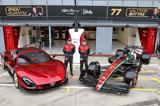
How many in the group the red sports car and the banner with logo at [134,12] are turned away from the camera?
0

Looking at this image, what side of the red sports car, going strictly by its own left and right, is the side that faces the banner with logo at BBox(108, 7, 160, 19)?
left

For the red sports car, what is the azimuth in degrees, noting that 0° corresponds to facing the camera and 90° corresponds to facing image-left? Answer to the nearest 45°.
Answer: approximately 315°

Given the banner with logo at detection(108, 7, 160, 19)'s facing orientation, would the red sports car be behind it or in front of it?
in front

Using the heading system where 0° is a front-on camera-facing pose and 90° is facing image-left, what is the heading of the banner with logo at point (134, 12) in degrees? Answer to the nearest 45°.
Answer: approximately 0°
